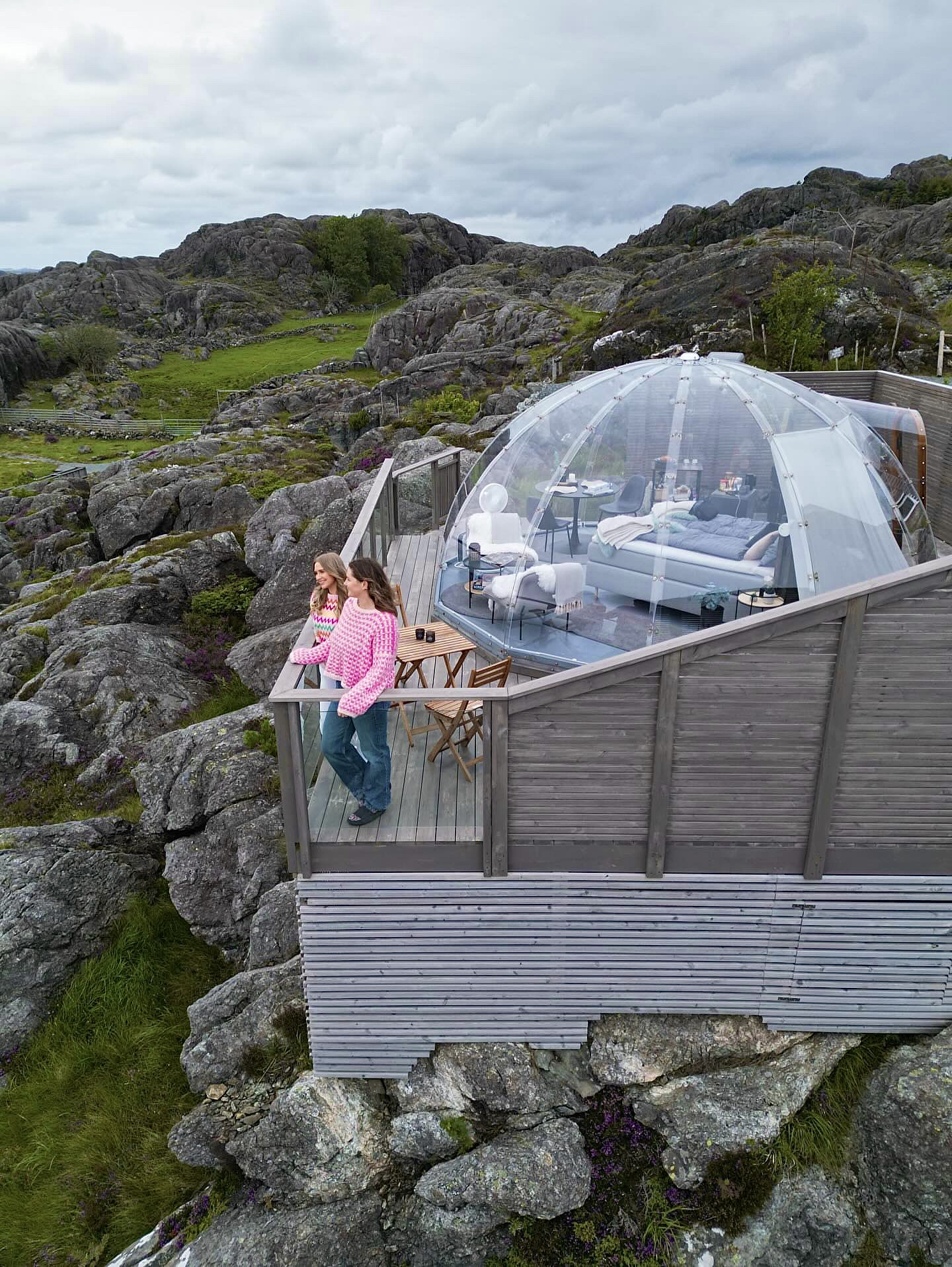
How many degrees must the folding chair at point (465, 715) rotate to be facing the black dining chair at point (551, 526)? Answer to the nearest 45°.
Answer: approximately 45° to its right

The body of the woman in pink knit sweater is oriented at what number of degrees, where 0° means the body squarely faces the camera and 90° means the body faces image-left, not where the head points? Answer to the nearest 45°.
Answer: approximately 45°

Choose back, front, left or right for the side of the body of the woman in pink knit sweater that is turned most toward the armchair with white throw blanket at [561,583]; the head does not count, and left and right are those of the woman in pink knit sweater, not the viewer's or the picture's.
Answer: back

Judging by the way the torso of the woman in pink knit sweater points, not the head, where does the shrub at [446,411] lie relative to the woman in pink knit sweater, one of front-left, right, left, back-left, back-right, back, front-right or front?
back-right

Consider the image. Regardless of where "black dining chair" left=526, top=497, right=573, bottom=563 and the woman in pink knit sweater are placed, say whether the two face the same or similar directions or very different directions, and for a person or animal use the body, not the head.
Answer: very different directions

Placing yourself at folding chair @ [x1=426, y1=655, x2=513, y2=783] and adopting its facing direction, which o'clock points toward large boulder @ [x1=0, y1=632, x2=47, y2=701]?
The large boulder is roughly at 12 o'clock from the folding chair.

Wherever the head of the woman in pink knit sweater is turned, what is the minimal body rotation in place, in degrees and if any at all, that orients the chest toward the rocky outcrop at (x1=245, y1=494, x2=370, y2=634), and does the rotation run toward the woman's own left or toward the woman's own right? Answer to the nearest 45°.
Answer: approximately 135° to the woman's own right

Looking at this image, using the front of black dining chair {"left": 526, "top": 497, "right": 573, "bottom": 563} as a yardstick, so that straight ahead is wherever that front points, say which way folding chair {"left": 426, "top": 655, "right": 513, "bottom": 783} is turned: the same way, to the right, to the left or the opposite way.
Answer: to the left

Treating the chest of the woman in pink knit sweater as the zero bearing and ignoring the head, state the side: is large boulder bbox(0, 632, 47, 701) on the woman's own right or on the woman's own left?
on the woman's own right

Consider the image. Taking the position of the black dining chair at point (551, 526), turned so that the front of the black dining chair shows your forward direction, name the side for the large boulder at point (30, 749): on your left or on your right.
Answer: on your left

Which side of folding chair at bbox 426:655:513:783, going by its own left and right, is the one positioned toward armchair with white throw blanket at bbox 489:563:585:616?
right
